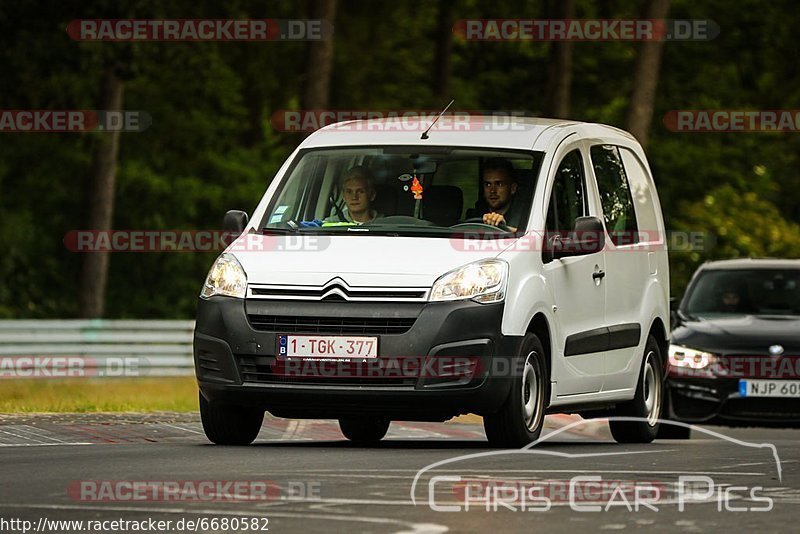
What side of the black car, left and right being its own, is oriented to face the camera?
front

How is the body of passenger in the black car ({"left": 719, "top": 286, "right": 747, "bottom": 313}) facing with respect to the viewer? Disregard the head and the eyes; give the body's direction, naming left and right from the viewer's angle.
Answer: facing the viewer

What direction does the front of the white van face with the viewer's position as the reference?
facing the viewer and to the left of the viewer

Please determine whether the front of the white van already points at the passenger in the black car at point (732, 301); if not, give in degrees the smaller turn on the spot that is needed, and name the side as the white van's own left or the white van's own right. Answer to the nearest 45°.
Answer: approximately 180°

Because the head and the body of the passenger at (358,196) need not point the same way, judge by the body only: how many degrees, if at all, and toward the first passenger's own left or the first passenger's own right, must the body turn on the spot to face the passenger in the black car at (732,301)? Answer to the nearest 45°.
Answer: approximately 180°

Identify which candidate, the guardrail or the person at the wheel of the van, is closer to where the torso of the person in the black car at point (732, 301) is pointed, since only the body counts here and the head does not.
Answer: the person at the wheel of the van

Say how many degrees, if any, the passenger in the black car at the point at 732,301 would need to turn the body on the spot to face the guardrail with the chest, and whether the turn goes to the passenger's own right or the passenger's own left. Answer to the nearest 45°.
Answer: approximately 135° to the passenger's own right

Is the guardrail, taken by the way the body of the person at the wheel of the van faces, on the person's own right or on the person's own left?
on the person's own right
